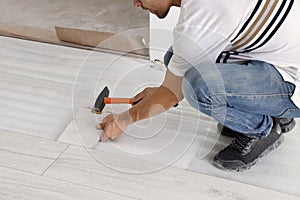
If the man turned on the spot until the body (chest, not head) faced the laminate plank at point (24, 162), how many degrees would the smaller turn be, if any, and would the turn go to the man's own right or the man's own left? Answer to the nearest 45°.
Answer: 0° — they already face it

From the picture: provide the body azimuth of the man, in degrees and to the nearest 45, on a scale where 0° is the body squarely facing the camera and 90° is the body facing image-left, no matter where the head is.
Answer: approximately 90°

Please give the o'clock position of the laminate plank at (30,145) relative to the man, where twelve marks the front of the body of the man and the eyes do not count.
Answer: The laminate plank is roughly at 12 o'clock from the man.

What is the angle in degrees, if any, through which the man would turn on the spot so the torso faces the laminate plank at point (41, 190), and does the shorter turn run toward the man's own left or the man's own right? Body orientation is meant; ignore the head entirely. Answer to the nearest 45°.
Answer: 0° — they already face it
